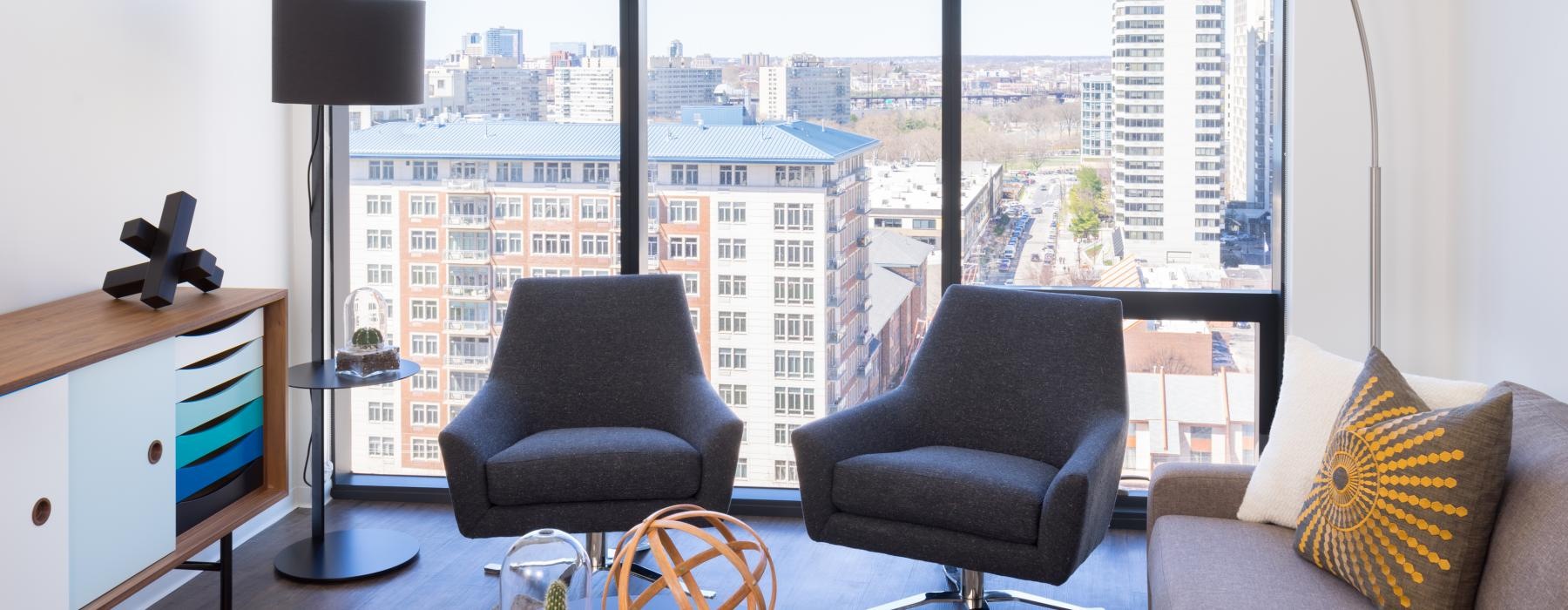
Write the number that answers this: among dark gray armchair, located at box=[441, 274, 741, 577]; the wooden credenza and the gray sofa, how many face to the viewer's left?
1

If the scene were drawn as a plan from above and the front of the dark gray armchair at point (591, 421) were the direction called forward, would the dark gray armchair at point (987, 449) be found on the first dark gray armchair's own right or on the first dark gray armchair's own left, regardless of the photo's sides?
on the first dark gray armchair's own left

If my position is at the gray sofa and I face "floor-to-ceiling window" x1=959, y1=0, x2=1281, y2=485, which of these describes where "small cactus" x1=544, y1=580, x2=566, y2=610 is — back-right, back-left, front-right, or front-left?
back-left

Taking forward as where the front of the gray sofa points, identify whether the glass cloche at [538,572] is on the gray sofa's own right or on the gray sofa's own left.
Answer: on the gray sofa's own left

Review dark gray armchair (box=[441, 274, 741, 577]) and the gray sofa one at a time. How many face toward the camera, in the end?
1

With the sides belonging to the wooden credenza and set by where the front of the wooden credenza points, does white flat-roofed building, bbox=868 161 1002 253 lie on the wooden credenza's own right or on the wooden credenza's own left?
on the wooden credenza's own left

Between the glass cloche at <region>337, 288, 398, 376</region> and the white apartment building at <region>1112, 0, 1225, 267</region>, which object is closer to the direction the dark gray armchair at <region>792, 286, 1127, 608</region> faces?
the glass cloche

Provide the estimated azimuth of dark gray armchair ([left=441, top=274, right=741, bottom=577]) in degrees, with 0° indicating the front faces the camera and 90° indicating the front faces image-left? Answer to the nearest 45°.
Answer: approximately 0°

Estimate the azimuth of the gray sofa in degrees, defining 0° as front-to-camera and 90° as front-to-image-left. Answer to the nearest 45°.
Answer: approximately 90°

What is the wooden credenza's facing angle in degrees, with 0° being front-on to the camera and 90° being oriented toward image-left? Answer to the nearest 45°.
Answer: approximately 315°
